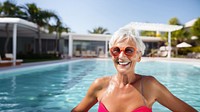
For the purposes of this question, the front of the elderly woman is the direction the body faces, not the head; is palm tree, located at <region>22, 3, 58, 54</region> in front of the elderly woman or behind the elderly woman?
behind

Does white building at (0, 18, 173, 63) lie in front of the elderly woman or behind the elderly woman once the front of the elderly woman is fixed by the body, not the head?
behind

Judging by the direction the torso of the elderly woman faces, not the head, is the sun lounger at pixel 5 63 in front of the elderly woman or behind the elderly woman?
behind
